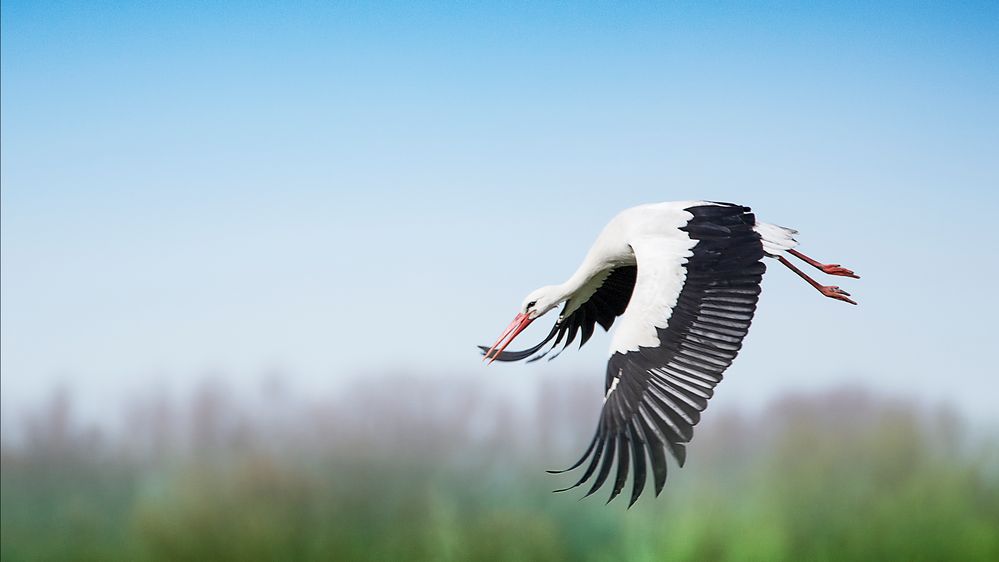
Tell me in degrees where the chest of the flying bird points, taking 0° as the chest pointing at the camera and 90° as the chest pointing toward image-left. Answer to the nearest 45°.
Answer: approximately 90°
